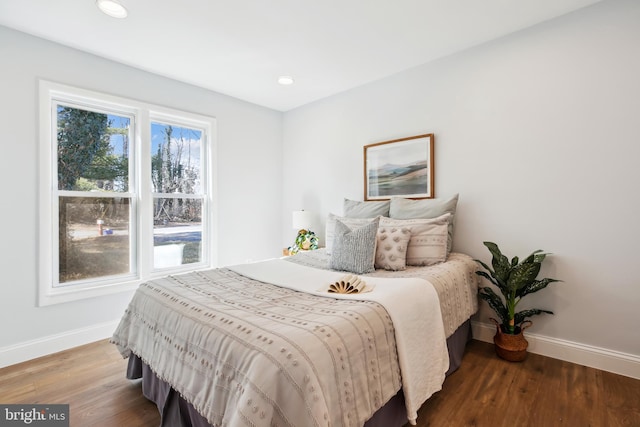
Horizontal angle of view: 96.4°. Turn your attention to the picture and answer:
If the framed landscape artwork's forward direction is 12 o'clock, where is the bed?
The bed is roughly at 11 o'clock from the framed landscape artwork.

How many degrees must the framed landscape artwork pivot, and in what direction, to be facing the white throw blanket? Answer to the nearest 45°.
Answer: approximately 45° to its left

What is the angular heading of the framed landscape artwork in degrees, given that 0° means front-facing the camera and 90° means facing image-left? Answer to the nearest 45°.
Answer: approximately 45°

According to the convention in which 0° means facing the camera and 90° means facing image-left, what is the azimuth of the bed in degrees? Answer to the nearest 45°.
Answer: approximately 45°

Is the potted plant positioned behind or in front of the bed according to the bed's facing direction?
behind

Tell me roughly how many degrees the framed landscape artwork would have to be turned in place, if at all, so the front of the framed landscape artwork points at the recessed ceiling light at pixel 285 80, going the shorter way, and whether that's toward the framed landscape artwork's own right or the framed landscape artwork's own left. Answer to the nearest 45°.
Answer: approximately 45° to the framed landscape artwork's own right

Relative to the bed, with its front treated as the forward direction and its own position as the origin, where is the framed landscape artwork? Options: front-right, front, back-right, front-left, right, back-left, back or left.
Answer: back

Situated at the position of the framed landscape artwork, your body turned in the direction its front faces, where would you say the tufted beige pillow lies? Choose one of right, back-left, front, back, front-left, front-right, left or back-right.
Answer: front-left

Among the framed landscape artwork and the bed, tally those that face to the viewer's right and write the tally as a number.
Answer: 0
